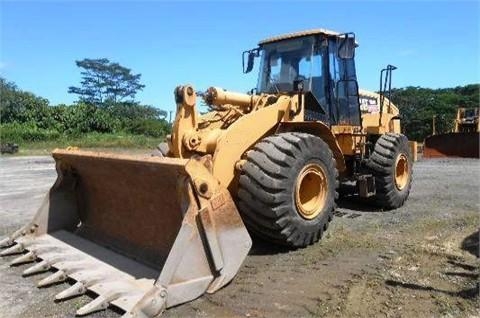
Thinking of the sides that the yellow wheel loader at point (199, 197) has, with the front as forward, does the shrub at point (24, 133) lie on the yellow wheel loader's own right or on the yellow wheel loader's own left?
on the yellow wheel loader's own right

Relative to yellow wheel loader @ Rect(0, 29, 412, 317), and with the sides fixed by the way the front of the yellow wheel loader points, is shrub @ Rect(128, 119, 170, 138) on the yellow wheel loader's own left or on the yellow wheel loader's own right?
on the yellow wheel loader's own right

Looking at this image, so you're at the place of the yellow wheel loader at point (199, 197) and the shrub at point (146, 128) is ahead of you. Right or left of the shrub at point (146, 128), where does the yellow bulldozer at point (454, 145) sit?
right

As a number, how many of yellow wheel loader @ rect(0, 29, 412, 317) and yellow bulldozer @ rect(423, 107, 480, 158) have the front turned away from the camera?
0

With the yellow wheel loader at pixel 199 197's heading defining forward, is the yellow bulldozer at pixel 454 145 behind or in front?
behind

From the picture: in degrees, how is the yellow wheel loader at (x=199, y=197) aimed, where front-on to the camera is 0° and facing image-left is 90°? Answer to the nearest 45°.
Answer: approximately 45°

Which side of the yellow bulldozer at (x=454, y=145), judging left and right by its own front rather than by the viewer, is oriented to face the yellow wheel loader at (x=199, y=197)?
front

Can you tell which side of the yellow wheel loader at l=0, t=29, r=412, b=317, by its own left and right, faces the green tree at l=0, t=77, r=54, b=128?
right
